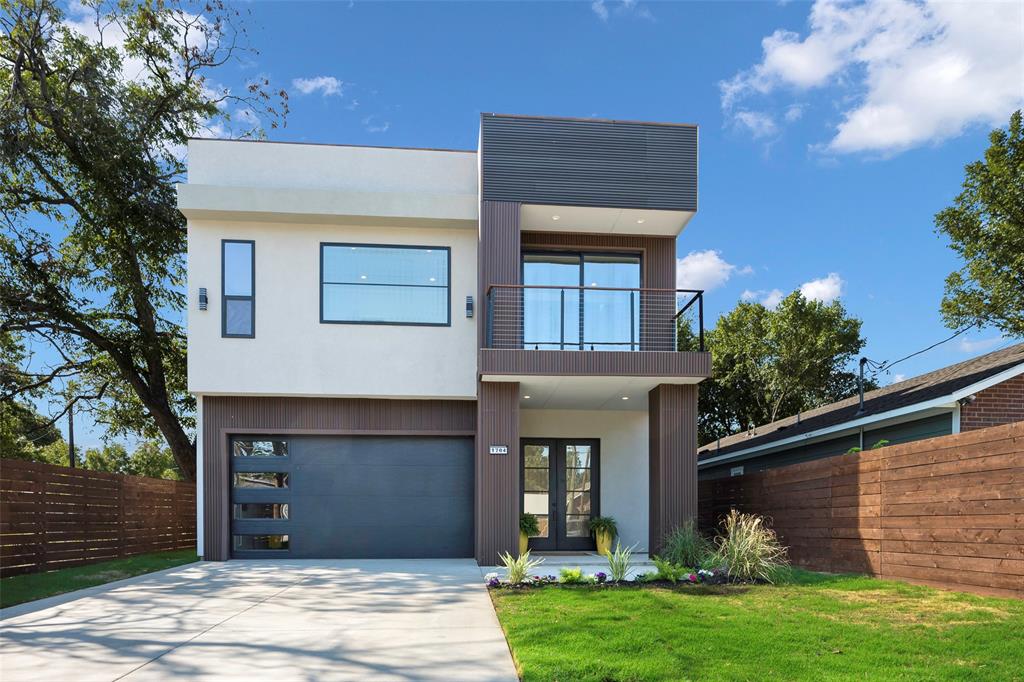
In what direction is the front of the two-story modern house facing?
toward the camera

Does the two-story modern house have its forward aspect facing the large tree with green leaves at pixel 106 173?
no

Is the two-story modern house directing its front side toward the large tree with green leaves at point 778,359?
no

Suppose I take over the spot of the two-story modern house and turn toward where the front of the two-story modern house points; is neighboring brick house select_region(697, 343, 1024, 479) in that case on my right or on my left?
on my left

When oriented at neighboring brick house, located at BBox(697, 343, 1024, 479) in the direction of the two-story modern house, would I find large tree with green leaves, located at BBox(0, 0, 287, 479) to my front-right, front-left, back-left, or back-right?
front-right

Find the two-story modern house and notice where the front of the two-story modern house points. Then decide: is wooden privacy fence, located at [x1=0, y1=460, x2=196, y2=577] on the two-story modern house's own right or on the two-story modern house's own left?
on the two-story modern house's own right

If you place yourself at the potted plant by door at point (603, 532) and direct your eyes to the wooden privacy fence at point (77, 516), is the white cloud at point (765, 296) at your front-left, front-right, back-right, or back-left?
back-right
